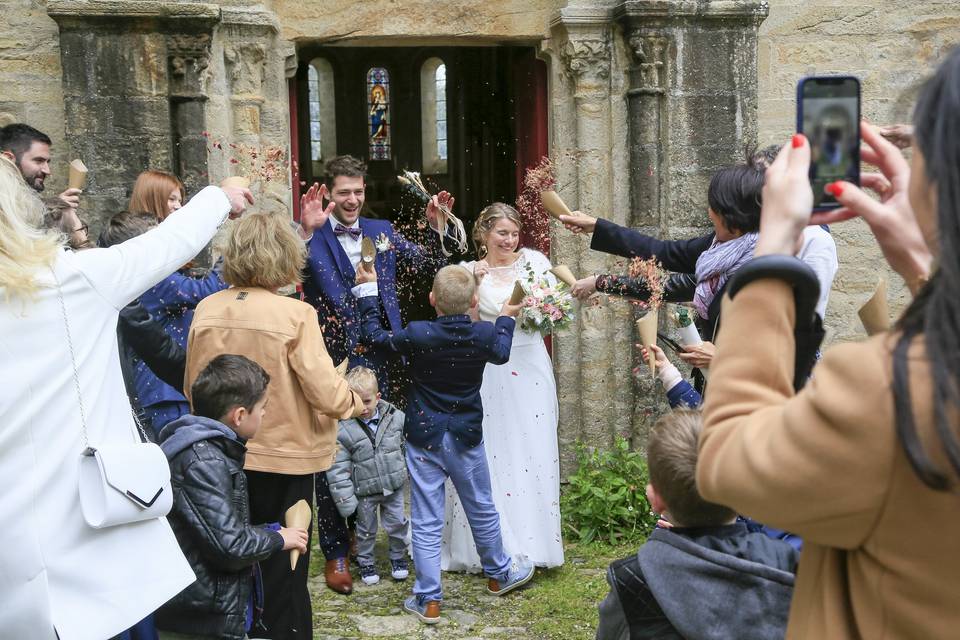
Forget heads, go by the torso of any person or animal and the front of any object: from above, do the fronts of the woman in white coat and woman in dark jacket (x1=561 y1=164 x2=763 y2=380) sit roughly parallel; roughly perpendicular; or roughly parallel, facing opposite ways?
roughly perpendicular

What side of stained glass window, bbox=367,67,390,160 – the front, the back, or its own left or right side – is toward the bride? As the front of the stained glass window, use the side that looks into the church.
front

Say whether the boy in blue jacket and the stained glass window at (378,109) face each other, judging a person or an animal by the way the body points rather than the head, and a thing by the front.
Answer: yes

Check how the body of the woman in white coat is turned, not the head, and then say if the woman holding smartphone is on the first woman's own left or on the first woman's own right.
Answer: on the first woman's own right

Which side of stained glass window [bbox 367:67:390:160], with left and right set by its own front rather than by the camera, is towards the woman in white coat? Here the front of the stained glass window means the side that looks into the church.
front

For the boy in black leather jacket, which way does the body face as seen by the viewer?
to the viewer's right

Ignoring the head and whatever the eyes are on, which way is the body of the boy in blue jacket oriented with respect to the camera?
away from the camera

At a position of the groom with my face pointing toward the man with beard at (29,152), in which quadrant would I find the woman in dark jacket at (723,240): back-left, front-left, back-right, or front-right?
back-left

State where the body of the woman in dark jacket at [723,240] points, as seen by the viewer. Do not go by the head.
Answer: to the viewer's left

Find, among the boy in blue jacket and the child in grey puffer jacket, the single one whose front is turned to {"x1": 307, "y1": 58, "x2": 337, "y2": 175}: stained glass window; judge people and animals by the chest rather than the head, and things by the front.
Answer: the boy in blue jacket

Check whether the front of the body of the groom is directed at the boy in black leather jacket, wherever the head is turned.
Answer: yes

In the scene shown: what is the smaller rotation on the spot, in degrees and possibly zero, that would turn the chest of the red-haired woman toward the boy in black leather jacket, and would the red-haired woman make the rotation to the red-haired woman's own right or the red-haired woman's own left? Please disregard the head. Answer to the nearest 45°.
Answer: approximately 90° to the red-haired woman's own right

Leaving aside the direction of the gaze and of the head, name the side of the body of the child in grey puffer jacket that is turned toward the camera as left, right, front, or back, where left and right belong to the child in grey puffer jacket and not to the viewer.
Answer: front

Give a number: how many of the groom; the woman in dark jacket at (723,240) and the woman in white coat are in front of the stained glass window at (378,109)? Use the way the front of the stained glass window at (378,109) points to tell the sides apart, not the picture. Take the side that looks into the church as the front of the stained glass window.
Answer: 3

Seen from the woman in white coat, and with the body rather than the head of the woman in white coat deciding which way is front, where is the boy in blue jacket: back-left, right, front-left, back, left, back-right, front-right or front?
front
